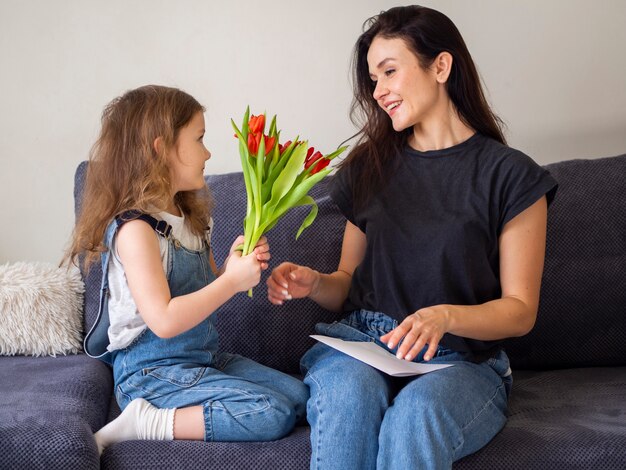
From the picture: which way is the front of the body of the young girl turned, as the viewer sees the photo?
to the viewer's right

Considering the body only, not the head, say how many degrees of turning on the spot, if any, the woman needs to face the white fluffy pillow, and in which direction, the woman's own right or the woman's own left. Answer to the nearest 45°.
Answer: approximately 45° to the woman's own right

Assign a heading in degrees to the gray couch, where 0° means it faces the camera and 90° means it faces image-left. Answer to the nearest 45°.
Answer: approximately 0°

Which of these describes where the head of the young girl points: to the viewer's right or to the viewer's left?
to the viewer's right

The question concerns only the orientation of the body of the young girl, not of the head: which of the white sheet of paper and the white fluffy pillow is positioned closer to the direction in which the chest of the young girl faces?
the white sheet of paper

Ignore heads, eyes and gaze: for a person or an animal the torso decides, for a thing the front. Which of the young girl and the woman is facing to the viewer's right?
the young girl

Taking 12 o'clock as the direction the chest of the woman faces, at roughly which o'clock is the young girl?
The young girl is roughly at 1 o'clock from the woman.

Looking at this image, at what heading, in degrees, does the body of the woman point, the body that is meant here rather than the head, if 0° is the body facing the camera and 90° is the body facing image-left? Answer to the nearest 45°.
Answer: approximately 45°

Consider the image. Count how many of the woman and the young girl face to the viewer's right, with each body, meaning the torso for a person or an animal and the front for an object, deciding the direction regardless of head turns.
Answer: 1
